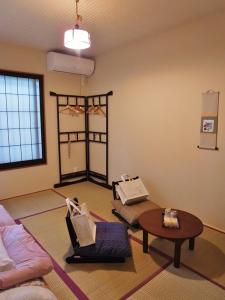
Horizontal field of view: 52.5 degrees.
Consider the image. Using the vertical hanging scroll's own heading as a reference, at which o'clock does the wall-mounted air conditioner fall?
The wall-mounted air conditioner is roughly at 2 o'clock from the vertical hanging scroll.

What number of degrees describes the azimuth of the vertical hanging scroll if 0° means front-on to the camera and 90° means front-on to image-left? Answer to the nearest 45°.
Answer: approximately 45°

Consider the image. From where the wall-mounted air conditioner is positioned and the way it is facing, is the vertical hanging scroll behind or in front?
in front

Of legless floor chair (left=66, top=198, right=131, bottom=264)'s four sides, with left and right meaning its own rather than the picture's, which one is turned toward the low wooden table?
front

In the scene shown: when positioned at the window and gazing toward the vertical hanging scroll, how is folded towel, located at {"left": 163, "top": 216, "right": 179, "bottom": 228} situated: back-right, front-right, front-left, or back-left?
front-right

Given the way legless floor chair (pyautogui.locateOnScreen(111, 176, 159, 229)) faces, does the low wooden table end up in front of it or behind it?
in front

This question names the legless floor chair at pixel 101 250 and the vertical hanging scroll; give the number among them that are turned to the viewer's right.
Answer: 1

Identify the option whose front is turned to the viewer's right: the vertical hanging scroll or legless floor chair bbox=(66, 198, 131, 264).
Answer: the legless floor chair

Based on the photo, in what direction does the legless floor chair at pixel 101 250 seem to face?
to the viewer's right

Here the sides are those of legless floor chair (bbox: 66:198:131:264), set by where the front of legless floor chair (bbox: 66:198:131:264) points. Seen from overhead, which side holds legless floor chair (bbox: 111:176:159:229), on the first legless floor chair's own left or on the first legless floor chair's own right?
on the first legless floor chair's own left

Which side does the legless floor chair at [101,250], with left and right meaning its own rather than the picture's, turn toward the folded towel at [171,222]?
front

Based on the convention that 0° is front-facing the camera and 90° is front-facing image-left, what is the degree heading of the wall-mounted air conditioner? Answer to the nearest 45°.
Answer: approximately 315°
